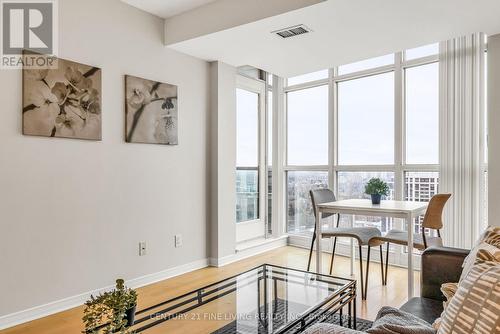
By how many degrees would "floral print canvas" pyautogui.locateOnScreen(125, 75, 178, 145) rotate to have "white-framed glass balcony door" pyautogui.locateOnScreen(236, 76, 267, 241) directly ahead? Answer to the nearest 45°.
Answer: approximately 90° to its left

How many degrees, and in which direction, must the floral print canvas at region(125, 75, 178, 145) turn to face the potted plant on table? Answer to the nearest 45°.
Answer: approximately 45° to its left

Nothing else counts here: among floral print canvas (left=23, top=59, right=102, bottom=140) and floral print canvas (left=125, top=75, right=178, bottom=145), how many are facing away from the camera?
0

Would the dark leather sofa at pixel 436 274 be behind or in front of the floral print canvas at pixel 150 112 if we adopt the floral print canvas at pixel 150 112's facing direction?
in front

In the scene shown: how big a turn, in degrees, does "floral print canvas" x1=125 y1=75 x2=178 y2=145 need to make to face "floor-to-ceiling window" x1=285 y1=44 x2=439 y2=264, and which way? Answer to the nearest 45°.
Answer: approximately 45° to its left

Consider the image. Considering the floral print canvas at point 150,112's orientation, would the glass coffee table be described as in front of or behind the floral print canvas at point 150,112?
in front

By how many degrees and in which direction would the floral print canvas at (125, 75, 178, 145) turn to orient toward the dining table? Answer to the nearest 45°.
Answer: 0° — it already faces it

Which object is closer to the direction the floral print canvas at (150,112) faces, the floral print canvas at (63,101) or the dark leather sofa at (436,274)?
the dark leather sofa

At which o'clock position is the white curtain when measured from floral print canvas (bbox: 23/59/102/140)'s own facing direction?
The white curtain is roughly at 11 o'clock from the floral print canvas.

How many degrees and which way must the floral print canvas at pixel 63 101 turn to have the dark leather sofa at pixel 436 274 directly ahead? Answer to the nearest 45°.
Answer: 0° — it already faces it

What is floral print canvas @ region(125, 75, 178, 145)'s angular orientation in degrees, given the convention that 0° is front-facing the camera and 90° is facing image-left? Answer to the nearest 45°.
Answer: approximately 315°

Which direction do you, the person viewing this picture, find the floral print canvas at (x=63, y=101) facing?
facing the viewer and to the right of the viewer

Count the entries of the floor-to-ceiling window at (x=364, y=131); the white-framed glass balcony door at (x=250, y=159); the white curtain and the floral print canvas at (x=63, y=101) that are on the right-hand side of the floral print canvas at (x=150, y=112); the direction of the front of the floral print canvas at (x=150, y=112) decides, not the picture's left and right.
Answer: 1
